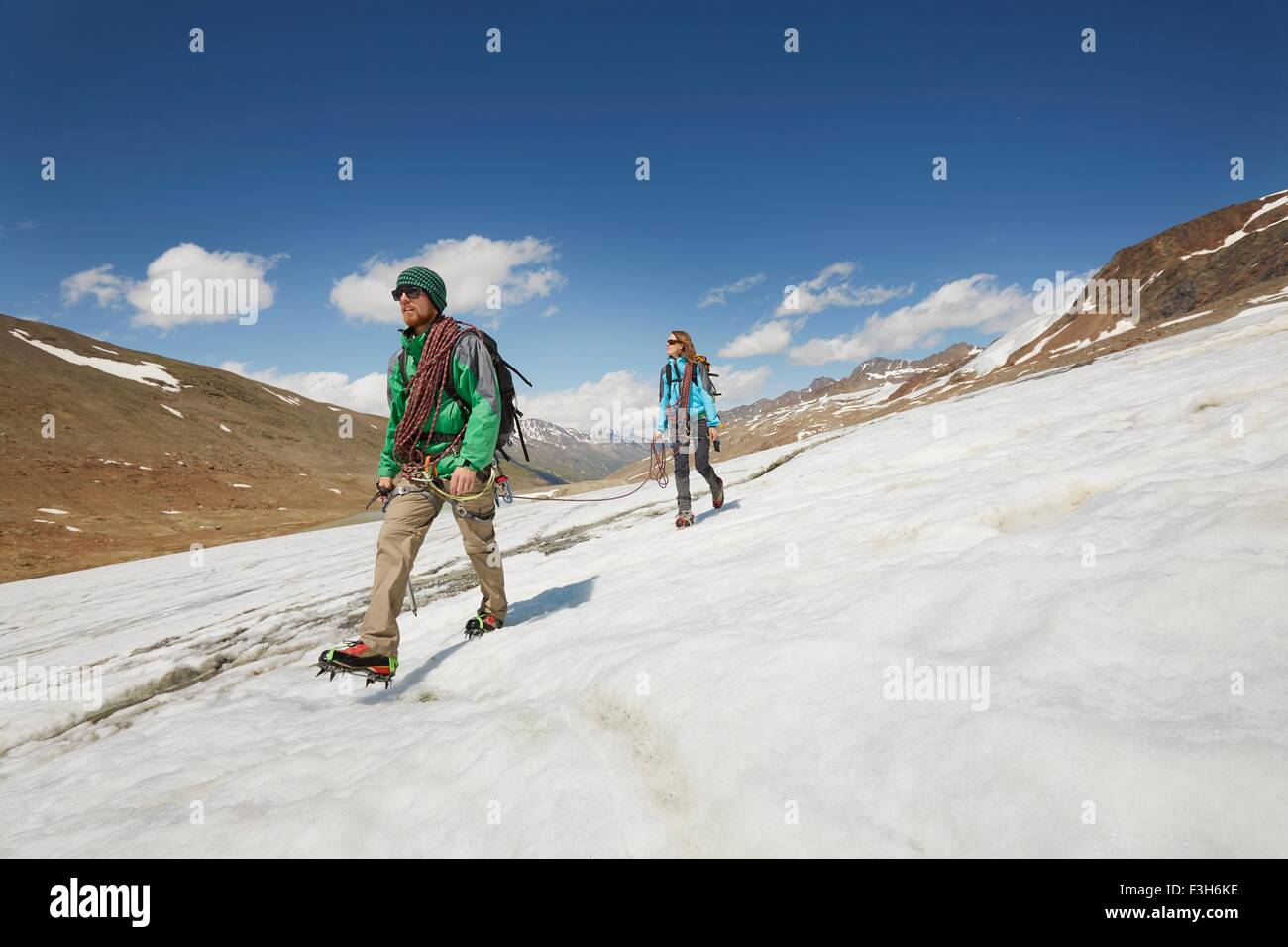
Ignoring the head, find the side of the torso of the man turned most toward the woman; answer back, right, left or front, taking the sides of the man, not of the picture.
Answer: back

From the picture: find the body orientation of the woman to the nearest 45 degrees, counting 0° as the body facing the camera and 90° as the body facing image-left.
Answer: approximately 45°
